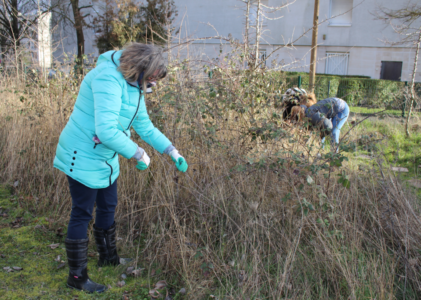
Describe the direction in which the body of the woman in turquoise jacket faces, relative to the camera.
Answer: to the viewer's right

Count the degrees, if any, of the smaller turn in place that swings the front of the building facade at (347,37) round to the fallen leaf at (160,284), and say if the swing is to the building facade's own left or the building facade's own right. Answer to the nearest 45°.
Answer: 0° — it already faces it

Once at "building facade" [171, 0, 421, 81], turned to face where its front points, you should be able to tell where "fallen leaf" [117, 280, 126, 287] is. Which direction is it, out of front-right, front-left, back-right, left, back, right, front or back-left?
front

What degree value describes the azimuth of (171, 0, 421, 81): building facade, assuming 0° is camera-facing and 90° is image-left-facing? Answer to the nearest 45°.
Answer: approximately 0°

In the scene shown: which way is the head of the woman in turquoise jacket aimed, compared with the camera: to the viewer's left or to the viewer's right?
to the viewer's right

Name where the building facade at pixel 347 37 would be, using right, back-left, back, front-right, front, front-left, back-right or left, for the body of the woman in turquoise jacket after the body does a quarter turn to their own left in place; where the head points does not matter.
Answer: front-right

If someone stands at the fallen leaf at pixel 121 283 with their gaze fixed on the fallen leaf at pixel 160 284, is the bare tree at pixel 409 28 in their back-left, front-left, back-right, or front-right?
front-left
